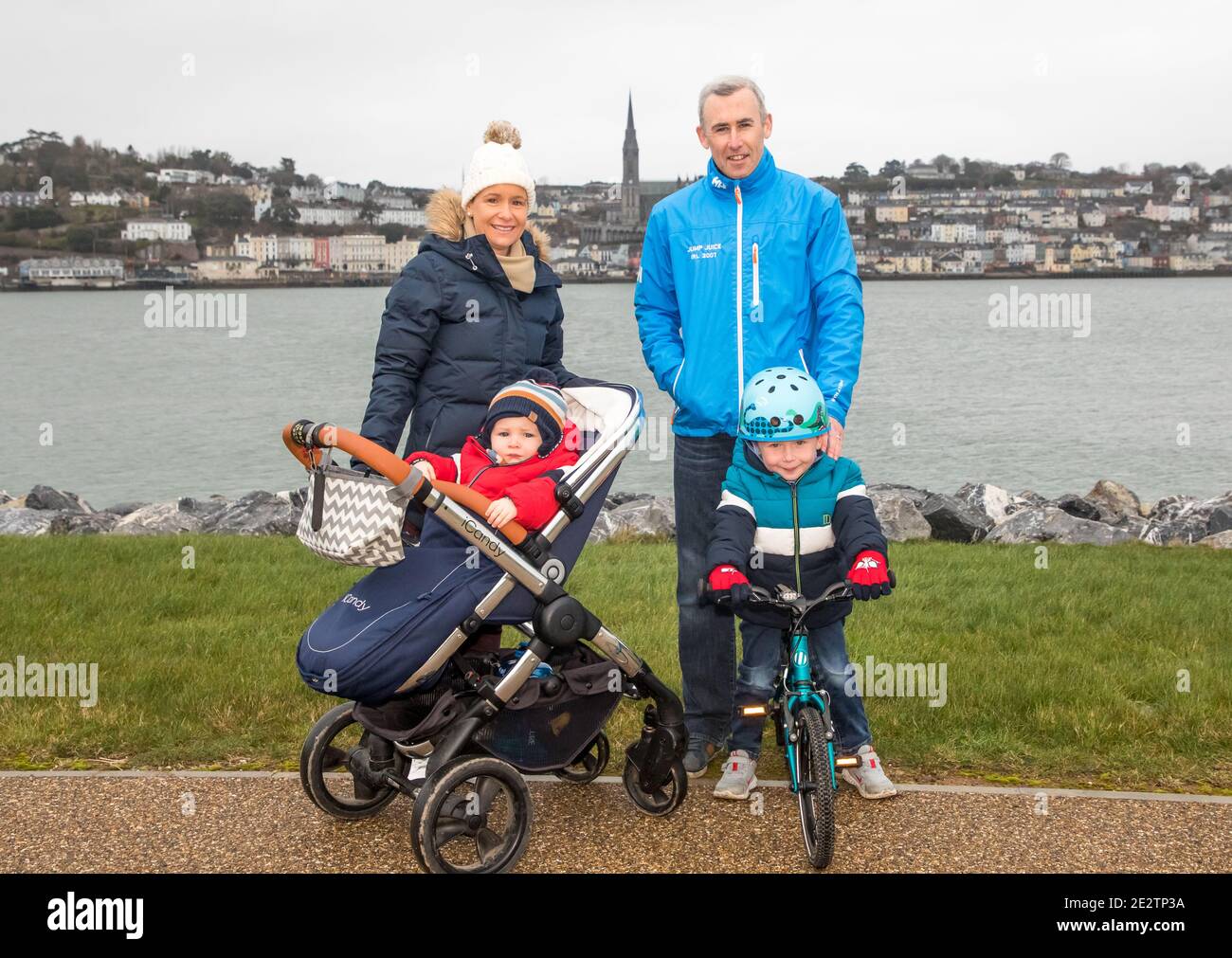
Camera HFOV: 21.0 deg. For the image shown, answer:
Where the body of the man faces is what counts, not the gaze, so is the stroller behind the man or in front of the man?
in front

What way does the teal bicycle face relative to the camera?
toward the camera

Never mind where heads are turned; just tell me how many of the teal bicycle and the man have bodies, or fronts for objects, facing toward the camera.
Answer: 2

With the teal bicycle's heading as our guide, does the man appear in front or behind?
behind

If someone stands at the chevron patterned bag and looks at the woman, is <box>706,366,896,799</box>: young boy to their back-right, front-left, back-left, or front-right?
front-right
